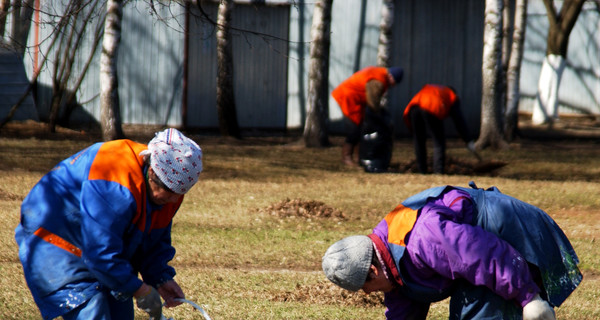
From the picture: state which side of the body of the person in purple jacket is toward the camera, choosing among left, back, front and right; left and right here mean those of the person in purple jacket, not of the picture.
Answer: left

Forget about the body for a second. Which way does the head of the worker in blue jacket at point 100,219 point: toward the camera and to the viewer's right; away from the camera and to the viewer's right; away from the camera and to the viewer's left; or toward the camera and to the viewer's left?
toward the camera and to the viewer's right

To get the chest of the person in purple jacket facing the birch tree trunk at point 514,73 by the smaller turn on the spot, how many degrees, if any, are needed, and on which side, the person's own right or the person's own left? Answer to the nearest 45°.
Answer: approximately 90° to the person's own right

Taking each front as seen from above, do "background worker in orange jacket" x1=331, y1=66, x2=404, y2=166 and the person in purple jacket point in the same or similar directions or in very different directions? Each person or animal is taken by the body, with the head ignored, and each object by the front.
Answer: very different directions

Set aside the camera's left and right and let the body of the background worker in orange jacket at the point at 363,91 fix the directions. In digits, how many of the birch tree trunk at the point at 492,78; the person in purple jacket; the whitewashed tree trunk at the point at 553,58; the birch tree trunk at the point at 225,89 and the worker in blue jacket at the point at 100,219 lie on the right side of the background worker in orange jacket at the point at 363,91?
2

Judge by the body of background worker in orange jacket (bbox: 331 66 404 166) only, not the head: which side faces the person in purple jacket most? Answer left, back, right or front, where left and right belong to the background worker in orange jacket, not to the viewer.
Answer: right

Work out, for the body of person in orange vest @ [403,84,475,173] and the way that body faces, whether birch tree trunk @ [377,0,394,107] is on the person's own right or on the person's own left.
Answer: on the person's own left

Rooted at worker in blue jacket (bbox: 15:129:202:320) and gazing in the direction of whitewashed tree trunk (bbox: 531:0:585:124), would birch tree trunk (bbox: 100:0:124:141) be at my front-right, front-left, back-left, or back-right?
front-left

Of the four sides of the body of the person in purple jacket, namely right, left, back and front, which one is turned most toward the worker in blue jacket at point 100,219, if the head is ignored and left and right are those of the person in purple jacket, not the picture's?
front

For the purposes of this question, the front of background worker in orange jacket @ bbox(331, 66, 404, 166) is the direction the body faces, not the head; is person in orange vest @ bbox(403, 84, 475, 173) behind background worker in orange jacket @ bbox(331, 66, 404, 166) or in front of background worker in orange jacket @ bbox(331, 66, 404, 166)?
in front

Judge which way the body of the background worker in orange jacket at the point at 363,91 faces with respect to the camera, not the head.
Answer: to the viewer's right

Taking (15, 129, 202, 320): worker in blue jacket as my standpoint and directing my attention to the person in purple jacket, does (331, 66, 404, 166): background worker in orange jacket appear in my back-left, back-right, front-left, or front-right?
front-left
